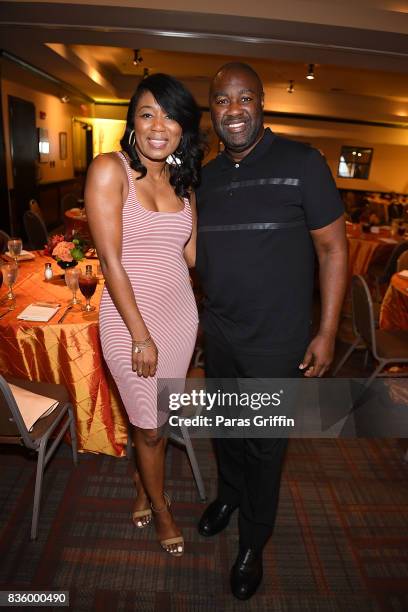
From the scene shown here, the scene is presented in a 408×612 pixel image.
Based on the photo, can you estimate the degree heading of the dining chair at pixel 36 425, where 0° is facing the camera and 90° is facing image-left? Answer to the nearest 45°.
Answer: approximately 225°

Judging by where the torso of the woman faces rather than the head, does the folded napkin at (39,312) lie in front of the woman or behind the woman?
behind

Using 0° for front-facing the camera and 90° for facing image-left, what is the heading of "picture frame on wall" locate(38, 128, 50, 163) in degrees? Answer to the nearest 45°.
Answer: approximately 315°

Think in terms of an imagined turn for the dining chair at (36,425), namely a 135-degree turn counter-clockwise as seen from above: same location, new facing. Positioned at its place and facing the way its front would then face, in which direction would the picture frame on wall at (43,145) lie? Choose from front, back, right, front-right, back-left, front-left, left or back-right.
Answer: right

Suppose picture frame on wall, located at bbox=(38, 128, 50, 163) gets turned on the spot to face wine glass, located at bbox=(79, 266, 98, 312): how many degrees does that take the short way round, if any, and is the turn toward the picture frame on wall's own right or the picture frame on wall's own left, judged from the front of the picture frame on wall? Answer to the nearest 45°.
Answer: approximately 45° to the picture frame on wall's own right

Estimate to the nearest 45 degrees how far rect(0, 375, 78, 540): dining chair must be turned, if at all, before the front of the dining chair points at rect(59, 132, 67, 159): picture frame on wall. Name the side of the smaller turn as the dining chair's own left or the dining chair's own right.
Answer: approximately 45° to the dining chair's own left

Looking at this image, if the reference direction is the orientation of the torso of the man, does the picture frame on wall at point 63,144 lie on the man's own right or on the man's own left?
on the man's own right

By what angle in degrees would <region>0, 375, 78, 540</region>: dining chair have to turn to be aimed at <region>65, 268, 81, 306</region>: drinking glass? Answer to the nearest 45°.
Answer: approximately 45° to its left

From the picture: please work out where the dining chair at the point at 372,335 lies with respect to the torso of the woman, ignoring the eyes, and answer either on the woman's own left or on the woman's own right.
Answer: on the woman's own left

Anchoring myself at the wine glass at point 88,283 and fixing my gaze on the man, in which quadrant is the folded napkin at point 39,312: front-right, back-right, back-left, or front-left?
back-right

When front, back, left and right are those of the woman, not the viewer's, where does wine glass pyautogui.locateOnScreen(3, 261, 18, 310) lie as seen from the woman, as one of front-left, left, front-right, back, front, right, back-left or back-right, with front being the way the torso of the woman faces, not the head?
back
